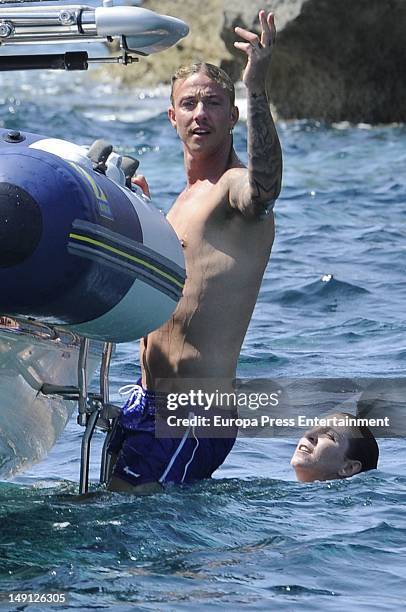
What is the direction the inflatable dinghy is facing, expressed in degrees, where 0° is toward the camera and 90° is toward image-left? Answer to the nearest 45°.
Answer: approximately 225°

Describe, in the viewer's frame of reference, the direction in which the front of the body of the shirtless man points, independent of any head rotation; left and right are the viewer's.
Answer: facing the viewer and to the left of the viewer

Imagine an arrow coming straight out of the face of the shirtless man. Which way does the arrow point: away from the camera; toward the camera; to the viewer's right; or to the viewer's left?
toward the camera

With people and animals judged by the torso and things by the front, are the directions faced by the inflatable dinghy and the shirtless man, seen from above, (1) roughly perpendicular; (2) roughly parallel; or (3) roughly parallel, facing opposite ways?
roughly parallel, facing opposite ways
